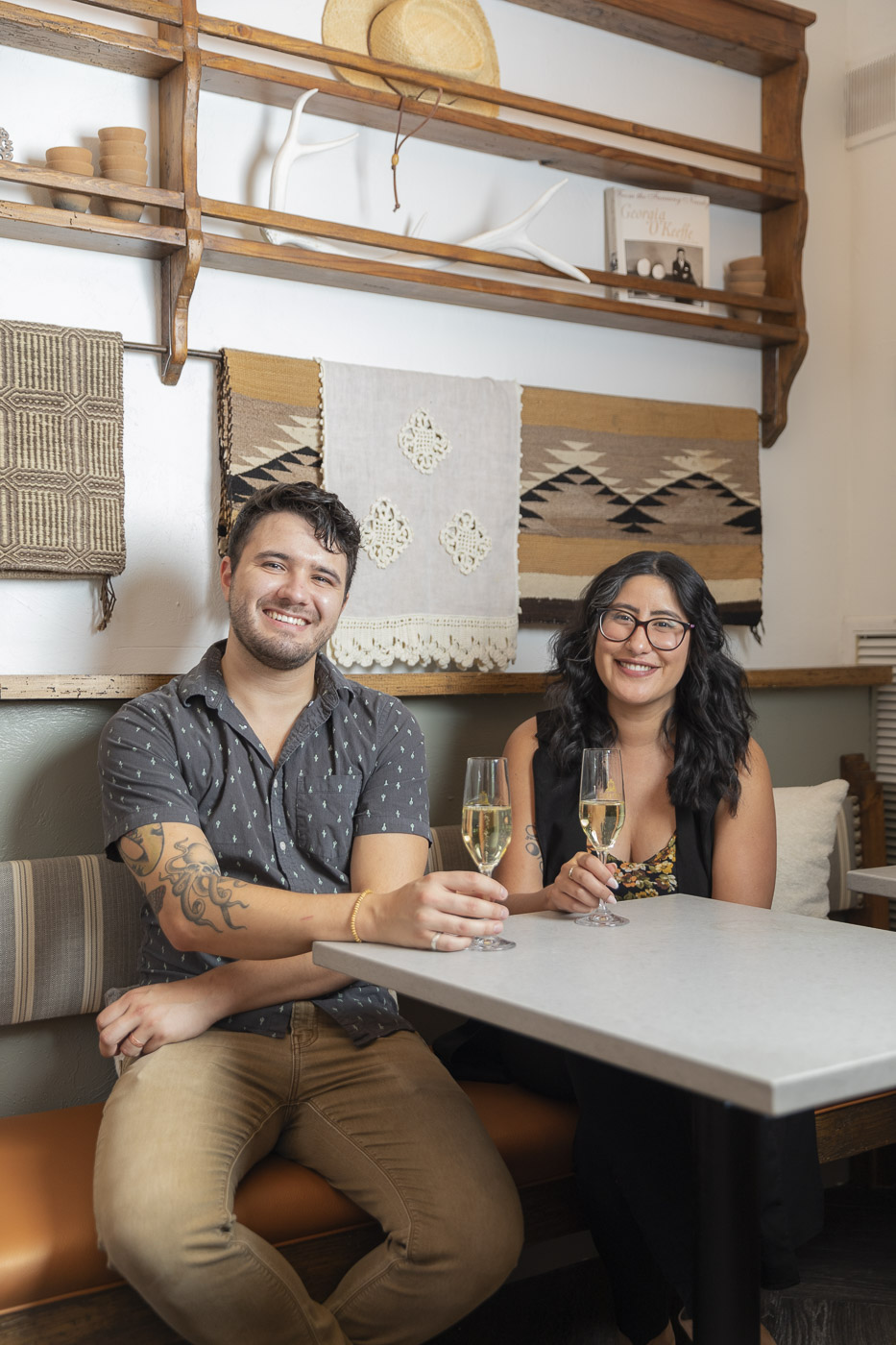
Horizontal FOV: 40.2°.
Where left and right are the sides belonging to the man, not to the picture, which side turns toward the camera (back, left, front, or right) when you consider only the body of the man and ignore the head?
front

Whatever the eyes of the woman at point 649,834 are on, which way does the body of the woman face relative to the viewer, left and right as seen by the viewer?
facing the viewer

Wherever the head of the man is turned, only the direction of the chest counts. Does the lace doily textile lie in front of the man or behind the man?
behind

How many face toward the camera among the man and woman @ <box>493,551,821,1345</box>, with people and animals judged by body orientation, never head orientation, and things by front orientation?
2

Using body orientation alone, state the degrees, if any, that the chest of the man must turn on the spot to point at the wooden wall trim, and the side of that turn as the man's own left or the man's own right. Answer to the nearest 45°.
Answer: approximately 180°

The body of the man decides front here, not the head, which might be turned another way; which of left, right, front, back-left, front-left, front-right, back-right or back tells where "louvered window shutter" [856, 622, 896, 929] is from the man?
back-left
